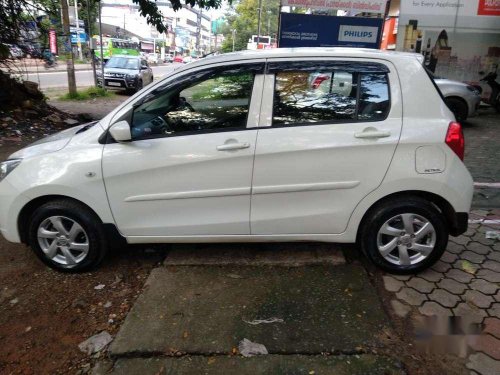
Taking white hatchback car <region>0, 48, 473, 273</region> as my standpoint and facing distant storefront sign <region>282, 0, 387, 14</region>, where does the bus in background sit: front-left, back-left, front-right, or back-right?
front-left

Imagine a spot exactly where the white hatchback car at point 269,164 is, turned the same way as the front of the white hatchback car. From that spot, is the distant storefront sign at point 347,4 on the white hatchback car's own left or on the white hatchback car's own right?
on the white hatchback car's own right

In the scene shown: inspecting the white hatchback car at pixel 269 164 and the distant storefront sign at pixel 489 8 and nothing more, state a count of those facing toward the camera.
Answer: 1

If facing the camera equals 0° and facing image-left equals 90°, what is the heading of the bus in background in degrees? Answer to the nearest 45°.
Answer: approximately 45°

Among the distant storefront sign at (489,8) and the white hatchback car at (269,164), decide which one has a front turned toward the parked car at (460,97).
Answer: the distant storefront sign

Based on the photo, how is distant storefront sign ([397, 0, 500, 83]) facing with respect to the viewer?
toward the camera

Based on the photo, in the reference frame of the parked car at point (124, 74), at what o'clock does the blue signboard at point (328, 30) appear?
The blue signboard is roughly at 10 o'clock from the parked car.

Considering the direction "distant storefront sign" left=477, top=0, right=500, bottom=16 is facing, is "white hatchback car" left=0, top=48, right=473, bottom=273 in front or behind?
in front

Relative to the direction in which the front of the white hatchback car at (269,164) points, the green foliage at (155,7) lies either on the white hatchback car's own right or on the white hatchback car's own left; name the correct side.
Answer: on the white hatchback car's own right

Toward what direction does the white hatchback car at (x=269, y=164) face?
to the viewer's left

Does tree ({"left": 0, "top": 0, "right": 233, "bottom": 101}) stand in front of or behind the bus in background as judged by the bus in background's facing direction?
in front

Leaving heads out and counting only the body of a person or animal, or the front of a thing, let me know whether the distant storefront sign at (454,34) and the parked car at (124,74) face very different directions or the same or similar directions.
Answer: same or similar directions

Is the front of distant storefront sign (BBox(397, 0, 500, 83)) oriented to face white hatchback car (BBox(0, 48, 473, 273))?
yes

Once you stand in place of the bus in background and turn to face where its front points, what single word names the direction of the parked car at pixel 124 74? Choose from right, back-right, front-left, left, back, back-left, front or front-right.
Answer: front-left

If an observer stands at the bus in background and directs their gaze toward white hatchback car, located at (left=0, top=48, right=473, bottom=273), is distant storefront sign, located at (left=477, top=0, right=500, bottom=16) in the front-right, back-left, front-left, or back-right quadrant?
front-left
